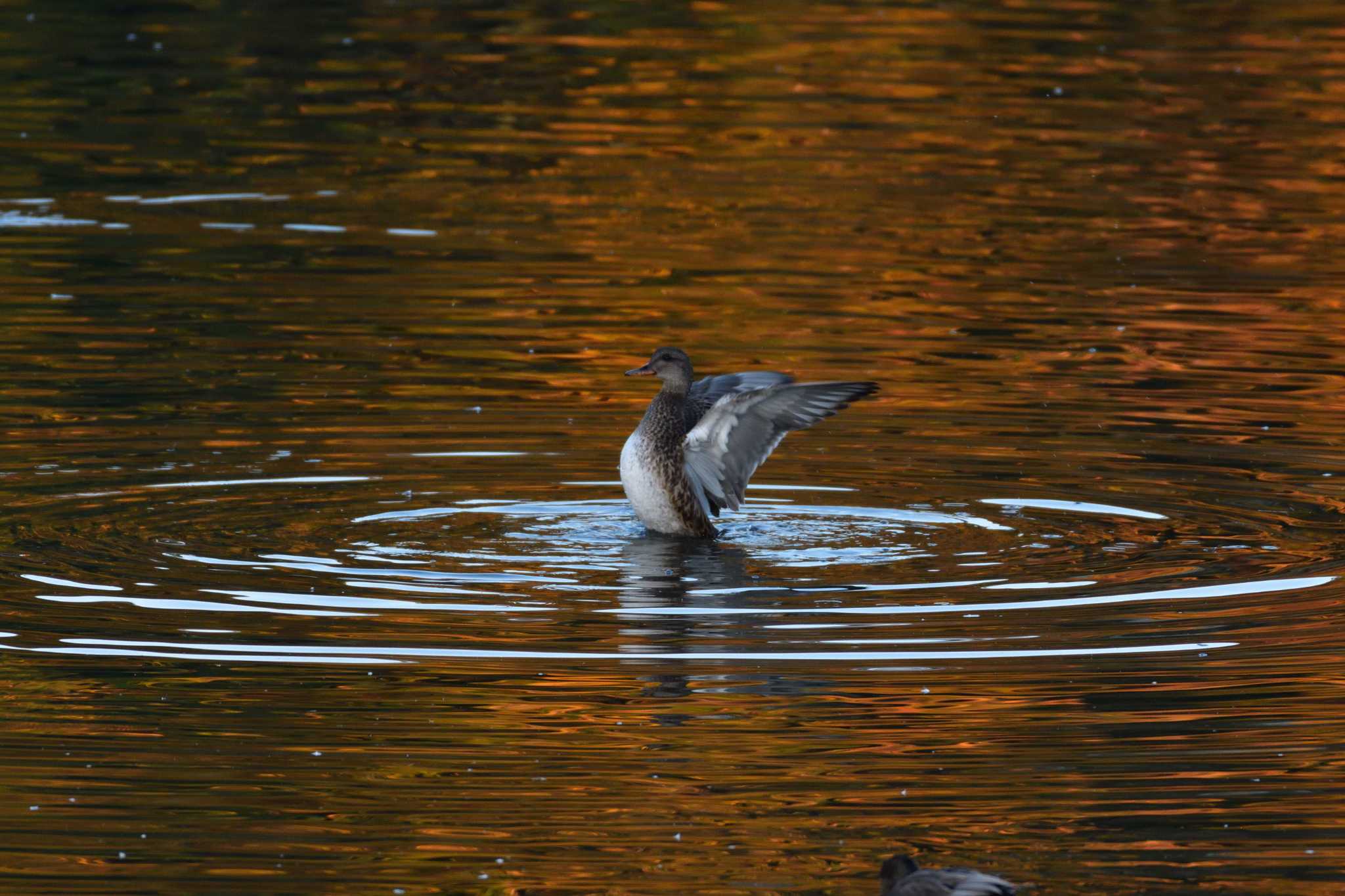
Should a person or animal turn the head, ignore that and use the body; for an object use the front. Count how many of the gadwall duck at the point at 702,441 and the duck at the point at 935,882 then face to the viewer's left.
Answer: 2

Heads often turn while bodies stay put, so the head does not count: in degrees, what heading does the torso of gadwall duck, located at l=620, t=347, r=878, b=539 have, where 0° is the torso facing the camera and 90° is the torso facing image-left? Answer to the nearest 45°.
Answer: approximately 90°

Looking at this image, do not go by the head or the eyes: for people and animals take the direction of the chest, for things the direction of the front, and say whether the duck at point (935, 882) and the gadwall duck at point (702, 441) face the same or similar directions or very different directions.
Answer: same or similar directions

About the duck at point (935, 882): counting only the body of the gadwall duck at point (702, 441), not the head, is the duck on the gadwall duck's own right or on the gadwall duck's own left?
on the gadwall duck's own left

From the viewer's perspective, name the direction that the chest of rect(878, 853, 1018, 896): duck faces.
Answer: to the viewer's left

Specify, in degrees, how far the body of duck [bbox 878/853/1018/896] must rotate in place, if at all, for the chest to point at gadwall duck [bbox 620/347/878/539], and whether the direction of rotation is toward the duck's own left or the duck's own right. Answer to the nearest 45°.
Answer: approximately 90° to the duck's own right
